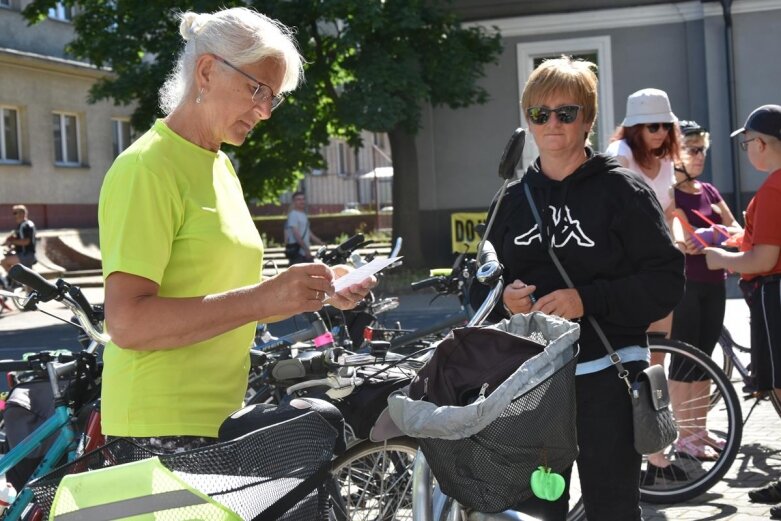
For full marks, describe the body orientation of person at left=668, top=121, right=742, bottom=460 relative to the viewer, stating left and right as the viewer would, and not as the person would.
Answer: facing the viewer and to the right of the viewer

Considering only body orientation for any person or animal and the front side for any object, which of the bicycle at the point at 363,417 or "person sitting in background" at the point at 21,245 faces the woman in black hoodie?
the bicycle

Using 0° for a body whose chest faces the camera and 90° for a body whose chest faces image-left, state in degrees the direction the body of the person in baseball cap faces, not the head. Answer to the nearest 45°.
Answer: approximately 90°

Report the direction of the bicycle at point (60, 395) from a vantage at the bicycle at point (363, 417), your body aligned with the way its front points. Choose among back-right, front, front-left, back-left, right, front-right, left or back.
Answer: back

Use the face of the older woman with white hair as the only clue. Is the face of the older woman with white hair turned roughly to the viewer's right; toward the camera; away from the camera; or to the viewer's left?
to the viewer's right

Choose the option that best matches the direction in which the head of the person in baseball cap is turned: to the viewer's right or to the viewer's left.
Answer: to the viewer's left
